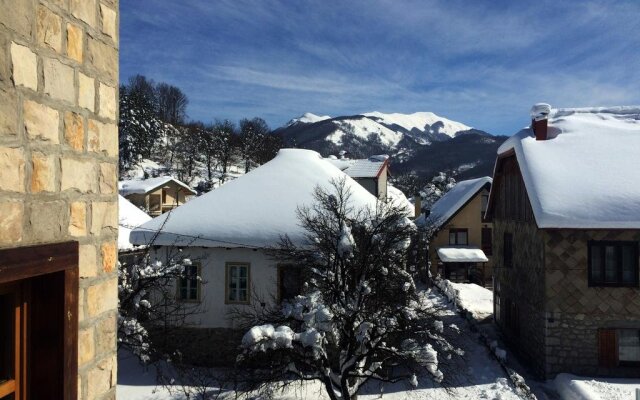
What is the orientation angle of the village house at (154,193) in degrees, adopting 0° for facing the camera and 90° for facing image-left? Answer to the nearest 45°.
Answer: approximately 315°
